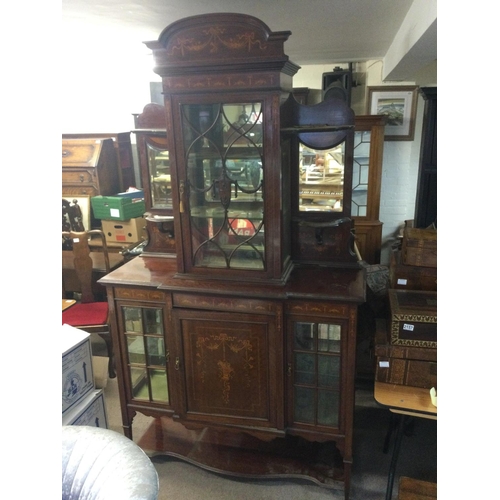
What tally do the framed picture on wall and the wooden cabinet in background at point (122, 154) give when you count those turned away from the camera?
0

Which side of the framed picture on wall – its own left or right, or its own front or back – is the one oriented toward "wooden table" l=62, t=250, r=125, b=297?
right

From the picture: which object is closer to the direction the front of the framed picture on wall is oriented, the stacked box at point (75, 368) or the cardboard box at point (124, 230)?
the stacked box

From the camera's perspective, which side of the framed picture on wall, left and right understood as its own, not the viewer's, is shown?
front

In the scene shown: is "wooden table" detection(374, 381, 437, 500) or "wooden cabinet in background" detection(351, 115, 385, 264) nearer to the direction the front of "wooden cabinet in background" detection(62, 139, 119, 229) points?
the wooden table

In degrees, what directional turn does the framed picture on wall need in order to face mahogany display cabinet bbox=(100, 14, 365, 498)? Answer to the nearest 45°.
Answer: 0° — it already faces it

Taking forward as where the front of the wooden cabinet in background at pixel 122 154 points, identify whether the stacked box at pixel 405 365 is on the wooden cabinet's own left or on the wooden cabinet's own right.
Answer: on the wooden cabinet's own left

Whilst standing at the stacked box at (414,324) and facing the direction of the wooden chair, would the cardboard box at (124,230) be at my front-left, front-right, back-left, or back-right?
front-right

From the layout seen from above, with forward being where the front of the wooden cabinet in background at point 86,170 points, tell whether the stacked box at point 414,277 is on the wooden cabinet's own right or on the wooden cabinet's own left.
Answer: on the wooden cabinet's own left

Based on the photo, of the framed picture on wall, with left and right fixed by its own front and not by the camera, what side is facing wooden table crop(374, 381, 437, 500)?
front

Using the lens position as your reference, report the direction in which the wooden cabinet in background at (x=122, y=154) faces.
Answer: facing the viewer and to the left of the viewer

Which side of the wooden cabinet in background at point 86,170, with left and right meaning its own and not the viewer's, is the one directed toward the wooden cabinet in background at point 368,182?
left
